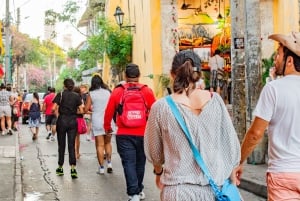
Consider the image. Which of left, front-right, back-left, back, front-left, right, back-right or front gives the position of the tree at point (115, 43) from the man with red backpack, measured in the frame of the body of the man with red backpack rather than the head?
front

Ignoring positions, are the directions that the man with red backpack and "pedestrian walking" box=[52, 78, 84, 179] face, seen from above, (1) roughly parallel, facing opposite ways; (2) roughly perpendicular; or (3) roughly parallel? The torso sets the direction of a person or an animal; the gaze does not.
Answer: roughly parallel

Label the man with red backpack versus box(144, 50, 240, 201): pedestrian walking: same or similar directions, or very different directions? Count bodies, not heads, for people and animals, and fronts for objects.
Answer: same or similar directions

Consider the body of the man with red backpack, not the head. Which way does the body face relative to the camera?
away from the camera

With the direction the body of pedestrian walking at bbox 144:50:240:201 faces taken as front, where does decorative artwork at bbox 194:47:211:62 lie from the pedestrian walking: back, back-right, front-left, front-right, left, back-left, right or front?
front

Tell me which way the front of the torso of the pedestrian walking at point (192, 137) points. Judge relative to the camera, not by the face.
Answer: away from the camera

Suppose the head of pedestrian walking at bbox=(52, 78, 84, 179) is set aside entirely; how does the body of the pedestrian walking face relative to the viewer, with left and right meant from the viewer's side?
facing away from the viewer

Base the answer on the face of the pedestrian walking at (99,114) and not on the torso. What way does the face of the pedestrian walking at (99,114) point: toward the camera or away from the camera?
away from the camera

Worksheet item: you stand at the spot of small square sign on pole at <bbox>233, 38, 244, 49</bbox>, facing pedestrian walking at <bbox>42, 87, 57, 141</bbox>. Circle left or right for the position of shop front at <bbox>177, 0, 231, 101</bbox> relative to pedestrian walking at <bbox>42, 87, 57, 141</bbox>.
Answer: right

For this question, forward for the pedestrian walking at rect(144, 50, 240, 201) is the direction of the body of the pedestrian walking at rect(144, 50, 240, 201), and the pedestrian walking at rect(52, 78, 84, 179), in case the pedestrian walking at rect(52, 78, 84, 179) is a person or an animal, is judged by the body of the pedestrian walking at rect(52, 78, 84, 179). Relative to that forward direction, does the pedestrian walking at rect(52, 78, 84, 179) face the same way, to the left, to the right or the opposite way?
the same way

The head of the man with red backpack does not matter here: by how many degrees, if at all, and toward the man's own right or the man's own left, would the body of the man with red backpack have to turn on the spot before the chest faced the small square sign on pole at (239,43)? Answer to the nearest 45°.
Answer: approximately 45° to the man's own right

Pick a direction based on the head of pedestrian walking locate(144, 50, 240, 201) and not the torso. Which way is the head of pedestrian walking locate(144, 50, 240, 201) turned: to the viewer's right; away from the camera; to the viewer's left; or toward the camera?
away from the camera
